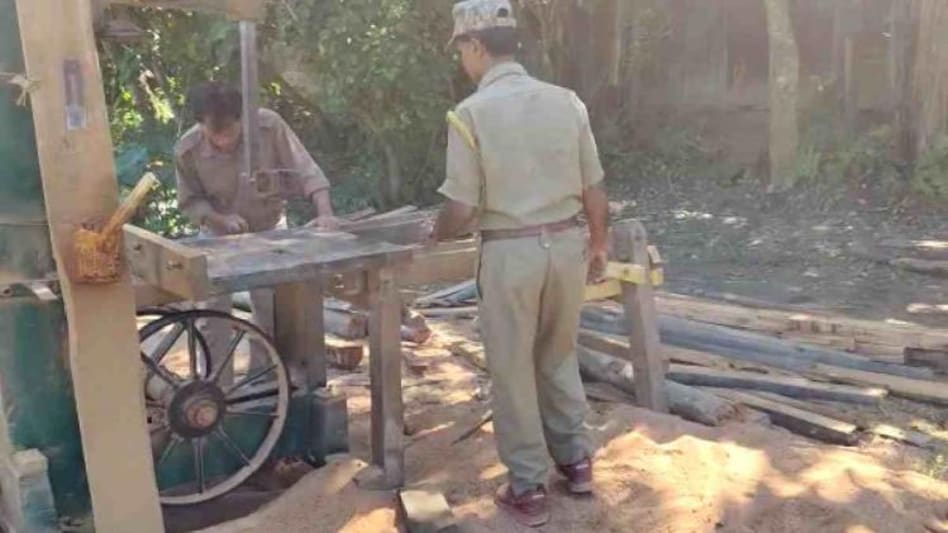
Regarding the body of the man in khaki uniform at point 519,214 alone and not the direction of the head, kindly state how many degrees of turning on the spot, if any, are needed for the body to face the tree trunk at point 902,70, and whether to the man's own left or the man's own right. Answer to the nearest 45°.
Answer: approximately 90° to the man's own right

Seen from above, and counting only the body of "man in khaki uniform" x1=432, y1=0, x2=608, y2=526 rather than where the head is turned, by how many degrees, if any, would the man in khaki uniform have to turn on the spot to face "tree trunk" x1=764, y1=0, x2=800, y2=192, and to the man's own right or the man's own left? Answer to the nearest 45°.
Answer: approximately 45° to the man's own right

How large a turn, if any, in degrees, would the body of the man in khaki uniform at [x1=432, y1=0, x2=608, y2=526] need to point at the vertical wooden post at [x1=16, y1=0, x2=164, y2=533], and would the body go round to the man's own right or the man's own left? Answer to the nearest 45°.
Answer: approximately 90° to the man's own left

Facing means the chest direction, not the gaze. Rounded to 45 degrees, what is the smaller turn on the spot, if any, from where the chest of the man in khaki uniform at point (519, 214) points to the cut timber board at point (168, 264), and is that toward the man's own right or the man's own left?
approximately 90° to the man's own left

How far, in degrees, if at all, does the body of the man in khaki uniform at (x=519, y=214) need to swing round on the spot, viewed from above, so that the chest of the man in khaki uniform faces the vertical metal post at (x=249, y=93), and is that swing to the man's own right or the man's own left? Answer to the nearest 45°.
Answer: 0° — they already face it

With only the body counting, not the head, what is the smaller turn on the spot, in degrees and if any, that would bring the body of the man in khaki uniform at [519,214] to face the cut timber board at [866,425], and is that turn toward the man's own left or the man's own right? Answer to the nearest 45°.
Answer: approximately 90° to the man's own right

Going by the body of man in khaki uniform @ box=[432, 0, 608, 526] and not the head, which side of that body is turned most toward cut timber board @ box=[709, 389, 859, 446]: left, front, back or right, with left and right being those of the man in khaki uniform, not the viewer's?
right

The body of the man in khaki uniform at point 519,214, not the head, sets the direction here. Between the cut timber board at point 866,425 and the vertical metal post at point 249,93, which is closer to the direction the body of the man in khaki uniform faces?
the vertical metal post

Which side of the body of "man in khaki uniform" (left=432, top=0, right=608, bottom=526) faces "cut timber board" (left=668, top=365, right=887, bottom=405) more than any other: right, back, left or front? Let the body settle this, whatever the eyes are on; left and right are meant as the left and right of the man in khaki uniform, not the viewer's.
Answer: right

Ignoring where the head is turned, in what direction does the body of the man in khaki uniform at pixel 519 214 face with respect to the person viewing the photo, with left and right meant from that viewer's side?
facing away from the viewer and to the left of the viewer

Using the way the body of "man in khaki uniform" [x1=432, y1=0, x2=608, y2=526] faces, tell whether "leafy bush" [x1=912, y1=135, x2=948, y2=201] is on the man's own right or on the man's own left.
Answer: on the man's own right

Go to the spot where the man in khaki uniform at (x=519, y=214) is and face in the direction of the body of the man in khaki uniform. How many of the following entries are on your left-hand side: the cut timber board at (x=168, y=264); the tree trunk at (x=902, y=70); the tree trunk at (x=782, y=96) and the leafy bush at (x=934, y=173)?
1

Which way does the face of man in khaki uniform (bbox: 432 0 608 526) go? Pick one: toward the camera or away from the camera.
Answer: away from the camera

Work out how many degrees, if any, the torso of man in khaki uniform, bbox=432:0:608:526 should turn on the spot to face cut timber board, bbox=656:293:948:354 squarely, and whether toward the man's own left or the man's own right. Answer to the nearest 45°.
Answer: approximately 90° to the man's own right
